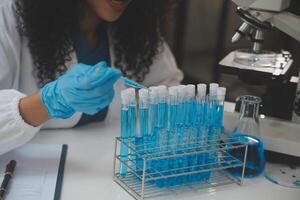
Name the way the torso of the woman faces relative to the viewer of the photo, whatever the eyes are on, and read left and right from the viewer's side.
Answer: facing the viewer and to the right of the viewer

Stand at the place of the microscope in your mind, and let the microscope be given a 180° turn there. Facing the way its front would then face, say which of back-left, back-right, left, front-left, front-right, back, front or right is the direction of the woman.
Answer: back

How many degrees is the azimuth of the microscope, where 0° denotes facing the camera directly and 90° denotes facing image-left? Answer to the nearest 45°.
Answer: approximately 90°

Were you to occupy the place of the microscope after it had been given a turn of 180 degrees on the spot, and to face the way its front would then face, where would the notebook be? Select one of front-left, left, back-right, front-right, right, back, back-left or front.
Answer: back-right

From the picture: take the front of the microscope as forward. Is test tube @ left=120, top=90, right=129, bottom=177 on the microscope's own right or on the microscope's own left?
on the microscope's own left

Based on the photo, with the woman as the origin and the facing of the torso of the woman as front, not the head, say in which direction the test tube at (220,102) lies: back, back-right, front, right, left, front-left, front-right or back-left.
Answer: front

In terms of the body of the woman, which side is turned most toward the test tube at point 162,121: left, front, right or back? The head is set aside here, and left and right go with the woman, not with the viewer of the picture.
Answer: front
